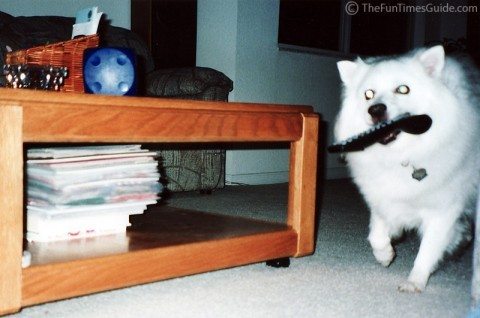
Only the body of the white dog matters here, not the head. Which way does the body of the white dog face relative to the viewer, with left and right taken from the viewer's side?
facing the viewer and to the left of the viewer
